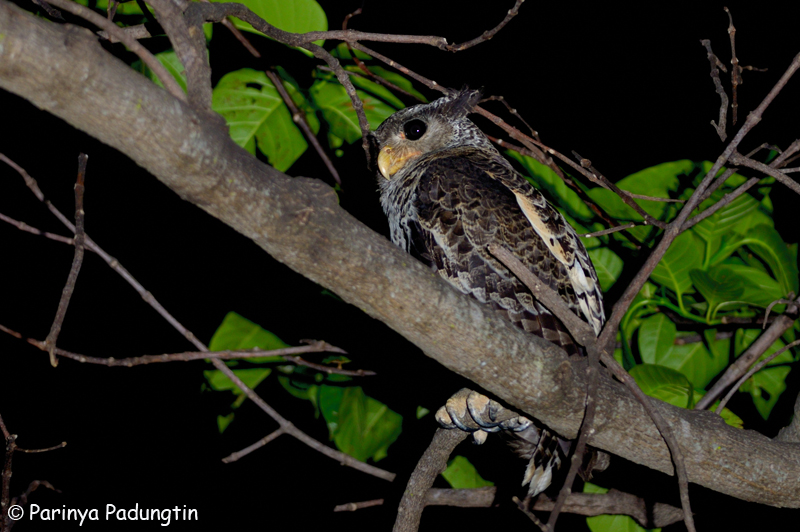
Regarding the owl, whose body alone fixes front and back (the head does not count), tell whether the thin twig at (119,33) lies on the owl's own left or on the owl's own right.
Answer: on the owl's own left

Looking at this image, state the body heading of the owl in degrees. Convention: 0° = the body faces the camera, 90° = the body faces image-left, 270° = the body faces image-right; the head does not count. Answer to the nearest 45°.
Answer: approximately 90°
